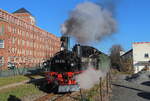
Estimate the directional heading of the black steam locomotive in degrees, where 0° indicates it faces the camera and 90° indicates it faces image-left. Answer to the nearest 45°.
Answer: approximately 45°

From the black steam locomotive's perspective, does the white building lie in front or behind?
behind
